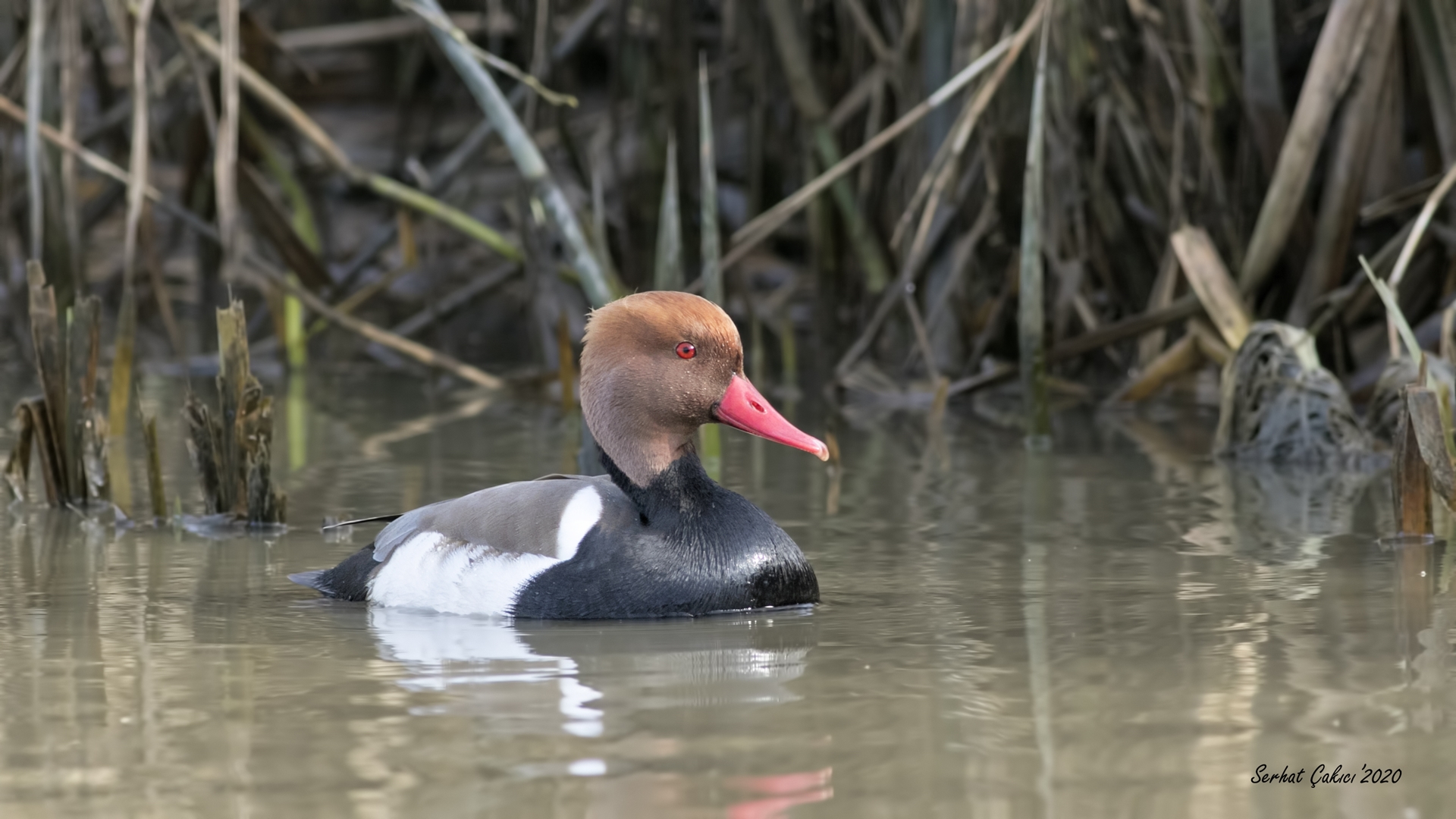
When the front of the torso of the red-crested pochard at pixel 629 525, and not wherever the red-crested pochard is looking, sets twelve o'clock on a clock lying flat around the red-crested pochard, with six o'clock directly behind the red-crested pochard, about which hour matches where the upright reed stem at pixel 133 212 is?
The upright reed stem is roughly at 8 o'clock from the red-crested pochard.

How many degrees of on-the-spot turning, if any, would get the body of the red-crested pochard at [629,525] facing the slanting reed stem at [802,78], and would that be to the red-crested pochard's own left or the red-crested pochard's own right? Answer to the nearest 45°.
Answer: approximately 90° to the red-crested pochard's own left

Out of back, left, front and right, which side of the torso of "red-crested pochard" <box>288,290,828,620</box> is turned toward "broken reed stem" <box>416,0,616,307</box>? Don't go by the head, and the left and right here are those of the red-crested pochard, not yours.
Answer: left

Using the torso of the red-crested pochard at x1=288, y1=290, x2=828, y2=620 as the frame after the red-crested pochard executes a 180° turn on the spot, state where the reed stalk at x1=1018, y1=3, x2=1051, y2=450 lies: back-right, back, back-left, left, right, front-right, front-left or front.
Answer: back-right

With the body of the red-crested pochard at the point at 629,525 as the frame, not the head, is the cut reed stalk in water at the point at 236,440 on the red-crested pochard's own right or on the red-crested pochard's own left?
on the red-crested pochard's own left

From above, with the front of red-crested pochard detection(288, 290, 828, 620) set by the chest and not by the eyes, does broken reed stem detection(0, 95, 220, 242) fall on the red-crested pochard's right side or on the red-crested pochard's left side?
on the red-crested pochard's left side

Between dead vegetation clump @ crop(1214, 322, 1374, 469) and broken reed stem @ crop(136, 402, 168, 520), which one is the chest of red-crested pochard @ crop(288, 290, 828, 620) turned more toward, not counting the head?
the dead vegetation clump

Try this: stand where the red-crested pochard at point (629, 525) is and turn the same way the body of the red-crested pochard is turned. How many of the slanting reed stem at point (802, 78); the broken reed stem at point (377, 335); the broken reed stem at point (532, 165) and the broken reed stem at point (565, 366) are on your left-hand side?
4

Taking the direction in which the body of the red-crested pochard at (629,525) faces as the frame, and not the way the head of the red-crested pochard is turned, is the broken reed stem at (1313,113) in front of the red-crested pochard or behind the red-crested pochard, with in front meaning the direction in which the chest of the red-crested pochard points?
in front

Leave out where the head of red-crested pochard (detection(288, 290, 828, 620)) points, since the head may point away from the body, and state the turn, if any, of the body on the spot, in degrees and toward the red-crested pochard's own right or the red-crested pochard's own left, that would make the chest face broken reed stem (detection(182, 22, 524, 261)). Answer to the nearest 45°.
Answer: approximately 90° to the red-crested pochard's own left

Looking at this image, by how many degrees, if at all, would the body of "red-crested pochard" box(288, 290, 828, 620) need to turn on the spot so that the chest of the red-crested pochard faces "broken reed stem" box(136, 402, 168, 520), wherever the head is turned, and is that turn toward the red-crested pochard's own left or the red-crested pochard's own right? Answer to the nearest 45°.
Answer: approximately 135° to the red-crested pochard's own left

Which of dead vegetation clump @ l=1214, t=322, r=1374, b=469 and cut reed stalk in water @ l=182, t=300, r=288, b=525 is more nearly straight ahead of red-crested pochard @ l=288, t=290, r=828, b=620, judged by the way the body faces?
the dead vegetation clump

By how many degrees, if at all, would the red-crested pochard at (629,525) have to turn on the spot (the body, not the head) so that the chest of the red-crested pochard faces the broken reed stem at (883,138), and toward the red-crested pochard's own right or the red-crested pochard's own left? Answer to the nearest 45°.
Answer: approximately 45° to the red-crested pochard's own left

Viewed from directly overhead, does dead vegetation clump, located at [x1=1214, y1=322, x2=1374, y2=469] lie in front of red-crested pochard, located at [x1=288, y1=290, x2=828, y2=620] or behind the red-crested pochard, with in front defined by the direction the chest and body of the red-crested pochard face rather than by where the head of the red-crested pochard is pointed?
in front

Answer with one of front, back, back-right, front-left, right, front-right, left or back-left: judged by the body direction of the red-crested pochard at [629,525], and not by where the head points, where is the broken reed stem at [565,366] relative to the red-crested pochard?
left

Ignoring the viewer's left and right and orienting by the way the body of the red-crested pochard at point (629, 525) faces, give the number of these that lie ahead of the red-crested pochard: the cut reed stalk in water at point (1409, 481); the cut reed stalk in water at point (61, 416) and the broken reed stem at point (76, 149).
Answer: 1

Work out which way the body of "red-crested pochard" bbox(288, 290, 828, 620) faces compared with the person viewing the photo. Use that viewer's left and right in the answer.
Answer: facing to the right of the viewer
